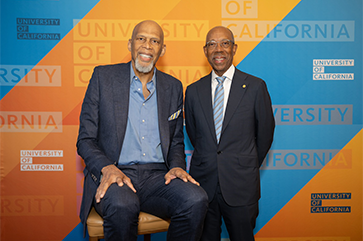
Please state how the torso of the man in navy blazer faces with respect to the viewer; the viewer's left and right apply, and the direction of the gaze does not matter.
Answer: facing the viewer

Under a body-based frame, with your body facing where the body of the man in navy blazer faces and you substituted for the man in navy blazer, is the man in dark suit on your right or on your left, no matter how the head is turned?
on your left

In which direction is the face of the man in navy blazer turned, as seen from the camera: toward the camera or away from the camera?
toward the camera

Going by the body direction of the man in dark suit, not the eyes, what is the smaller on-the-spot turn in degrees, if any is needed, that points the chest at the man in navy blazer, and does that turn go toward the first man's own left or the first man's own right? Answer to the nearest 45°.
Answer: approximately 45° to the first man's own right

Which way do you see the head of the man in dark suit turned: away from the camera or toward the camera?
toward the camera

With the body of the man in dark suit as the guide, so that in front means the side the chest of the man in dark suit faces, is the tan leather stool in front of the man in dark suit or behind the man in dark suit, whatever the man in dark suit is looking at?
in front

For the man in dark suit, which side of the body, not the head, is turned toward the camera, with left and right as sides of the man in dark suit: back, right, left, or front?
front

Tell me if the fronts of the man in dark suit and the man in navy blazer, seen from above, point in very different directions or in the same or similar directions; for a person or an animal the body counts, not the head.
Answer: same or similar directions

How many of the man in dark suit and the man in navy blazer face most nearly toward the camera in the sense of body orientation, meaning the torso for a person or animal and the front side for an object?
2
